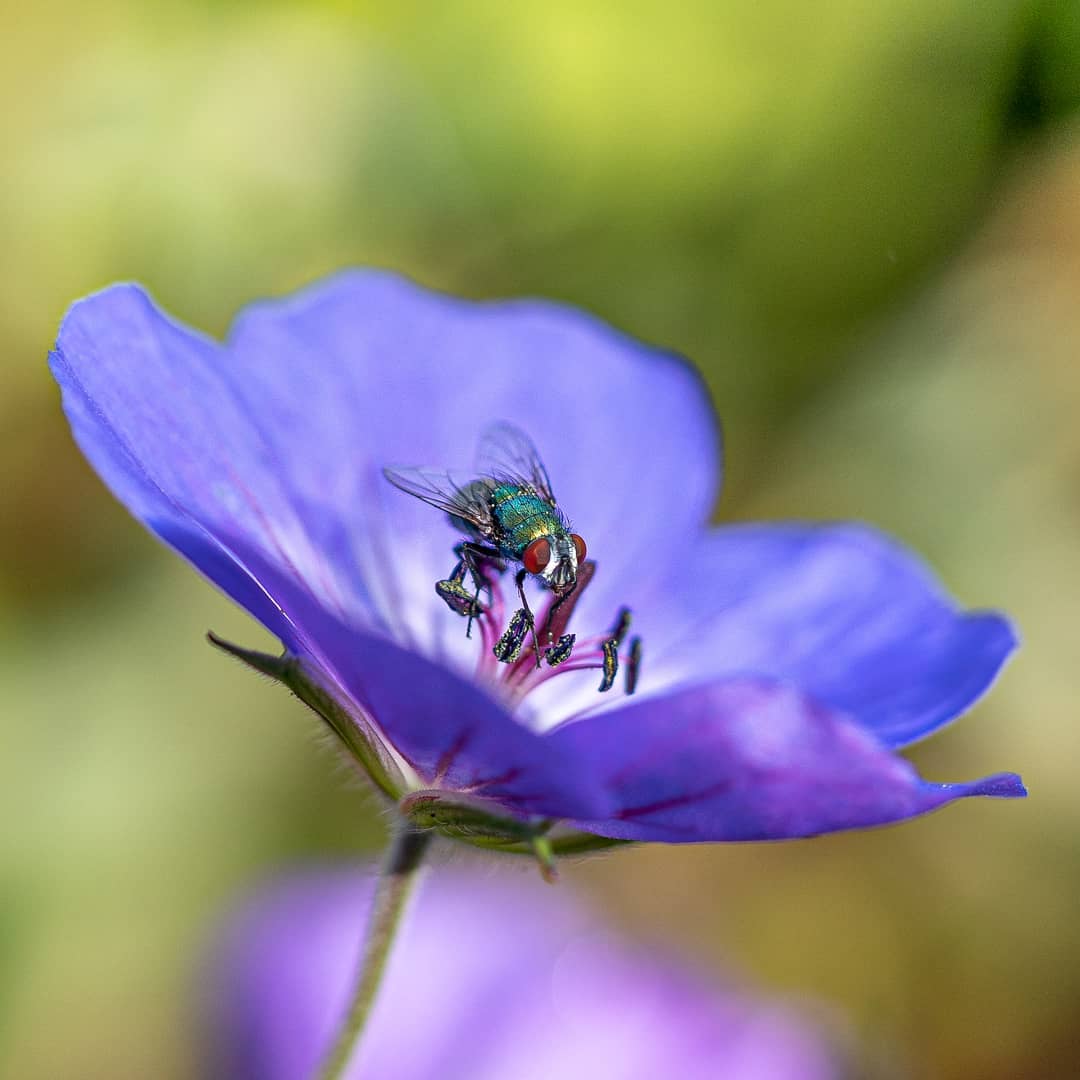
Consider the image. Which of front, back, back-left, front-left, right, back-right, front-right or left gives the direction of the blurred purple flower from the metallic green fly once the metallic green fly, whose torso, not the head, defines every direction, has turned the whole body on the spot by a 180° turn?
front-right

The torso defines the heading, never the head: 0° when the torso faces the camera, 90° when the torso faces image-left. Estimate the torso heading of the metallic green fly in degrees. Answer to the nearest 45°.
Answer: approximately 315°
